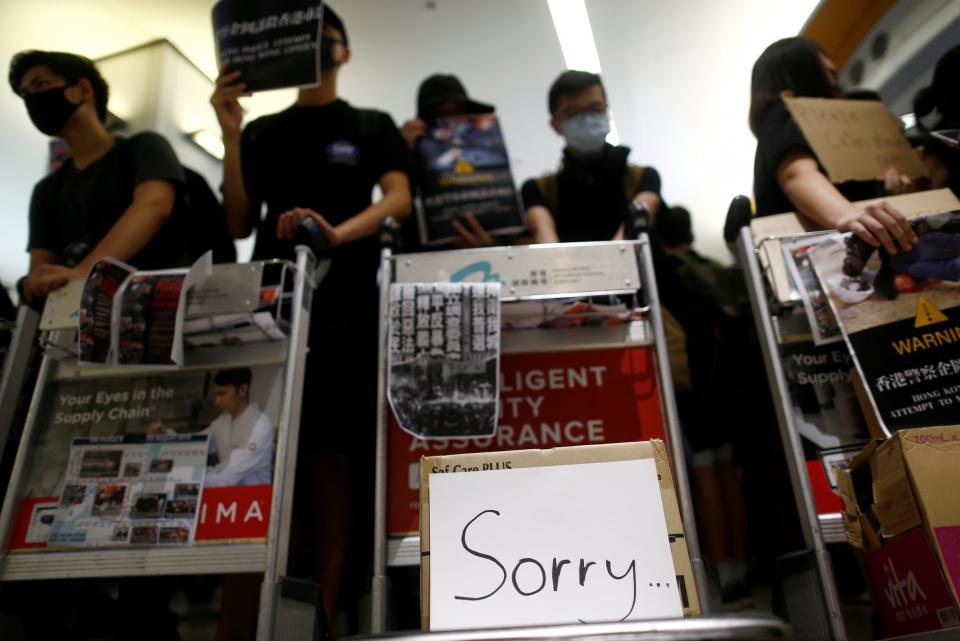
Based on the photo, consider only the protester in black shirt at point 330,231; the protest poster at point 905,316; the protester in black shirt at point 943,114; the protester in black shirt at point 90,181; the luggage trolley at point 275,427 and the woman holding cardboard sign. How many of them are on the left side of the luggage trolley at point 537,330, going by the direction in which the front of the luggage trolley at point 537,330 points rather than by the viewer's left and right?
3

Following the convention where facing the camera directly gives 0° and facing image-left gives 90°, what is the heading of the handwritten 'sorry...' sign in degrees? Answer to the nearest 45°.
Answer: approximately 0°

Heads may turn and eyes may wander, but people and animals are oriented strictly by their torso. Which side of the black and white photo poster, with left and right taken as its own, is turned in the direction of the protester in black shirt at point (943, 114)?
left

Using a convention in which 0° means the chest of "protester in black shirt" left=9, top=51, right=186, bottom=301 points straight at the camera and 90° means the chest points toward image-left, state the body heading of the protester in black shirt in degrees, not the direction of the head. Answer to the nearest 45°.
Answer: approximately 45°

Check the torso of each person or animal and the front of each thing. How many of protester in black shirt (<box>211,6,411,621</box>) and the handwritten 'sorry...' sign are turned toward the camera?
2

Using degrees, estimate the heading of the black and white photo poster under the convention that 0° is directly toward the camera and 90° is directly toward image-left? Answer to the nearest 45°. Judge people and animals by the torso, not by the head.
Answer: approximately 0°

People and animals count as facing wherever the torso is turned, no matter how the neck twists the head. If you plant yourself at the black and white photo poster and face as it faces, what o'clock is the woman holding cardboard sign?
The woman holding cardboard sign is roughly at 9 o'clock from the black and white photo poster.

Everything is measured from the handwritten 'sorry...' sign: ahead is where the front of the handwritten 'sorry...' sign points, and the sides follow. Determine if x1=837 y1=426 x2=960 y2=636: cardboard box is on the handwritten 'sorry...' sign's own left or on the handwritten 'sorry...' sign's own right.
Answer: on the handwritten 'sorry...' sign's own left

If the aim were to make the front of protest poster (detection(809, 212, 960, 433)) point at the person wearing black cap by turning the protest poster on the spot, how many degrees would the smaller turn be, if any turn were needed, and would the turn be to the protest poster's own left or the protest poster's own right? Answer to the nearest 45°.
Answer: approximately 90° to the protest poster's own right
